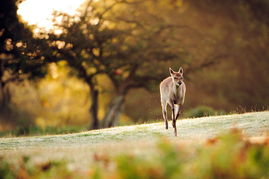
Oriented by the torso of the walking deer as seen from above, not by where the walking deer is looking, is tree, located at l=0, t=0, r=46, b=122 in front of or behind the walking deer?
behind

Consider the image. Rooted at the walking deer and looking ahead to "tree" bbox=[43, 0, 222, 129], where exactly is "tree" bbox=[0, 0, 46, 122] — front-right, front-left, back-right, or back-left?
front-left

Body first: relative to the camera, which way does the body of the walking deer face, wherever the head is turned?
toward the camera

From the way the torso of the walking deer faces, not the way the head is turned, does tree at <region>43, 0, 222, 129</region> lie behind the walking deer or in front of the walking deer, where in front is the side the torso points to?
behind
